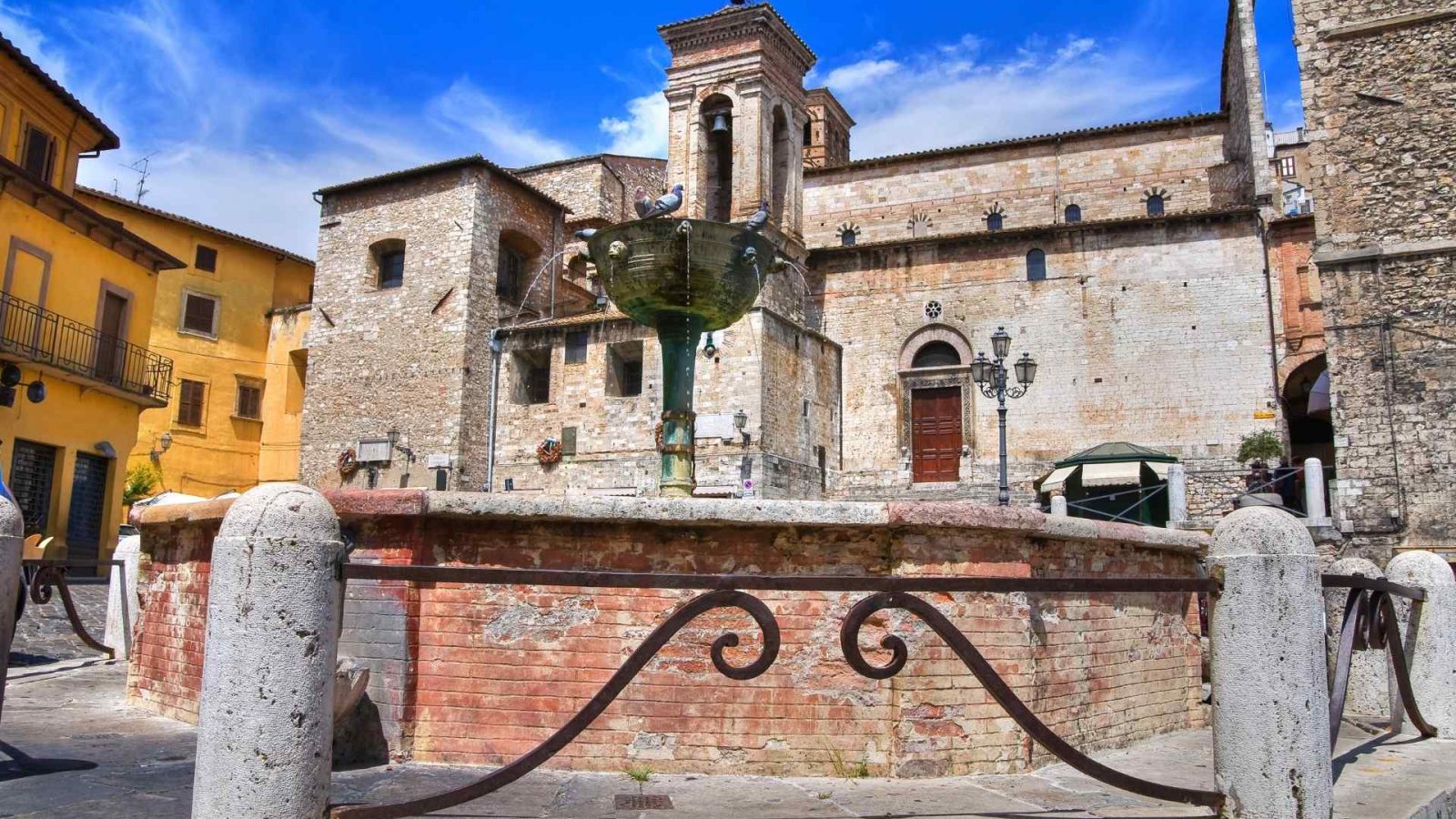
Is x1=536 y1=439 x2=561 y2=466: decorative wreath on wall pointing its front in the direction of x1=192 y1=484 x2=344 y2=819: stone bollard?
yes

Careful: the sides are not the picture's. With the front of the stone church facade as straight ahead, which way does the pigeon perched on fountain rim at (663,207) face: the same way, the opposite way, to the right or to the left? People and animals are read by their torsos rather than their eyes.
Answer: to the left

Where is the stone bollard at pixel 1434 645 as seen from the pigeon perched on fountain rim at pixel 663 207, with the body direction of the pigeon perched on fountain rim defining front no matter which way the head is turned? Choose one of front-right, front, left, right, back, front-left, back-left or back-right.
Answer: front-right

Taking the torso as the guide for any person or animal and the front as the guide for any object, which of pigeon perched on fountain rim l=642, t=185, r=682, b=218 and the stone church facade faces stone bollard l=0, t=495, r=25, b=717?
the stone church facade

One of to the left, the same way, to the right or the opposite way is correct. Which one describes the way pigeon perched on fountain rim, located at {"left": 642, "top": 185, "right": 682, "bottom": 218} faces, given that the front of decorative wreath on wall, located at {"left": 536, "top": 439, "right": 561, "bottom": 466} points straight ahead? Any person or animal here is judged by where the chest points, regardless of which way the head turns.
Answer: to the left

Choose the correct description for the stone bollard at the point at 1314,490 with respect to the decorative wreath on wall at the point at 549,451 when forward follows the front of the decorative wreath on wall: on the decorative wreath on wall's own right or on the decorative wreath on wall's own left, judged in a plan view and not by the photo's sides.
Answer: on the decorative wreath on wall's own left

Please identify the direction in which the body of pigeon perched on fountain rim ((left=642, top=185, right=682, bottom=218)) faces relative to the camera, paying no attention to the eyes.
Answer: to the viewer's right

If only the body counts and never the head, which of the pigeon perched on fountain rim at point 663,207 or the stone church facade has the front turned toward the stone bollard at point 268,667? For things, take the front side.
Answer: the stone church facade

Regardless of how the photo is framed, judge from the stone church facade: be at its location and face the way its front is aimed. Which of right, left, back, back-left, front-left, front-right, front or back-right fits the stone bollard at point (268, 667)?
front

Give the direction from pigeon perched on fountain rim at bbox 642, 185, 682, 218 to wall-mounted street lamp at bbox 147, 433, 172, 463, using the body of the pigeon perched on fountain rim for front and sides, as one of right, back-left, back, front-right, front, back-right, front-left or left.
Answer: back-left

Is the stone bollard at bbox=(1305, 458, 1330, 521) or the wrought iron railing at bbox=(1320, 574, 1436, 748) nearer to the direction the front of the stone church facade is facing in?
the wrought iron railing

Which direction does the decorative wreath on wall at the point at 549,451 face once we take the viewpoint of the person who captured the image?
facing the viewer

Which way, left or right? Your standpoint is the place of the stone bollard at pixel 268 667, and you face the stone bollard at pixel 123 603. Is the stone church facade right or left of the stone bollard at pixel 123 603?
right

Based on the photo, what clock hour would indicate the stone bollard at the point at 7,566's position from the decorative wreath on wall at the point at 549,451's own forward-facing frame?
The stone bollard is roughly at 12 o'clock from the decorative wreath on wall.
